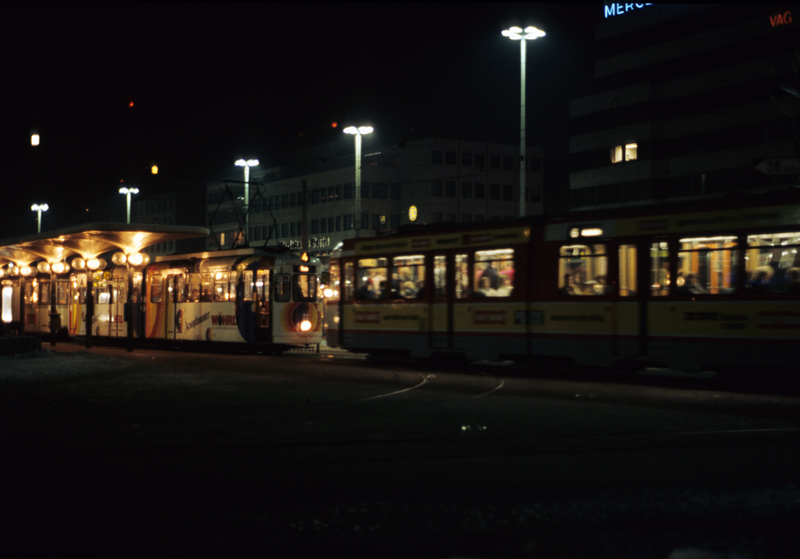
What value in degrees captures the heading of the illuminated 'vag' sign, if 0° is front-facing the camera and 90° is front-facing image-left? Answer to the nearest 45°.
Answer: approximately 0°

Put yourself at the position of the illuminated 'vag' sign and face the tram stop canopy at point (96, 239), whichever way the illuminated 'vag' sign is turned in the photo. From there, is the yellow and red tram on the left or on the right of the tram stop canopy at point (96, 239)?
left

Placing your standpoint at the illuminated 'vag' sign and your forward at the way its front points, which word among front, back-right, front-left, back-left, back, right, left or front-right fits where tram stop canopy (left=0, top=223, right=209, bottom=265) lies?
front-right

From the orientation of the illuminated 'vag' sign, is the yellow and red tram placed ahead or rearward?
ahead

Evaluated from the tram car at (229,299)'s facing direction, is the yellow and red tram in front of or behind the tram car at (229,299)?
in front

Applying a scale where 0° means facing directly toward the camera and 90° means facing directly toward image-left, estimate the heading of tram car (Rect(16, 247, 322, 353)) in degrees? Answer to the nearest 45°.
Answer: approximately 315°

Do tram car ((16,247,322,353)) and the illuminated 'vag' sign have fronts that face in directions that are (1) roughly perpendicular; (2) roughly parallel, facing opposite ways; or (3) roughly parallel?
roughly perpendicular

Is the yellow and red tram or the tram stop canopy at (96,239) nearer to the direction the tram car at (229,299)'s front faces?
the yellow and red tram

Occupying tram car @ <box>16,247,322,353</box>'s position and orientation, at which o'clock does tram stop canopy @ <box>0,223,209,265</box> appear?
The tram stop canopy is roughly at 6 o'clock from the tram car.
